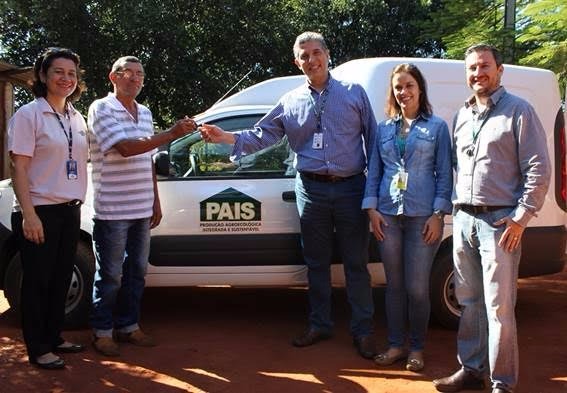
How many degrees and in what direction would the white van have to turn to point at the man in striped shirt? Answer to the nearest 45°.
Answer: approximately 45° to its left

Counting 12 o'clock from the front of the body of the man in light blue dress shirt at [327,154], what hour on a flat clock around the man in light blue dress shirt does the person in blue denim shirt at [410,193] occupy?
The person in blue denim shirt is roughly at 10 o'clock from the man in light blue dress shirt.

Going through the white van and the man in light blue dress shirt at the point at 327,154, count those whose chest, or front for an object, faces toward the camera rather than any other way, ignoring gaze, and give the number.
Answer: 1

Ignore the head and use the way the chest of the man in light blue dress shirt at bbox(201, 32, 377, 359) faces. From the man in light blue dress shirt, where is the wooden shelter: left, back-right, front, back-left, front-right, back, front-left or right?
back-right

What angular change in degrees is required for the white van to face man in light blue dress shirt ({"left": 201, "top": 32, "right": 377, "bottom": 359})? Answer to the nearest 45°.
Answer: approximately 135° to its left

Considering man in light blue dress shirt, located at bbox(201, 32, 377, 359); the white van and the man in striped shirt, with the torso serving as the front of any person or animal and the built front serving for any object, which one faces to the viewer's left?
the white van

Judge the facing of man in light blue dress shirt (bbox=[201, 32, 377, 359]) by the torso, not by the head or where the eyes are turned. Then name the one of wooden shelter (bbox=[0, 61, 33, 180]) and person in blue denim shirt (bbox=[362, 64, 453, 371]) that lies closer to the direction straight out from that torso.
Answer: the person in blue denim shirt

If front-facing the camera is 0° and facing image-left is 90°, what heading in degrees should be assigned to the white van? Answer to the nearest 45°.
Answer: approximately 90°

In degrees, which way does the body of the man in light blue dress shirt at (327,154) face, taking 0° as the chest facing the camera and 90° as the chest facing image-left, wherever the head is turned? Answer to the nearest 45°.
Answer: approximately 0°

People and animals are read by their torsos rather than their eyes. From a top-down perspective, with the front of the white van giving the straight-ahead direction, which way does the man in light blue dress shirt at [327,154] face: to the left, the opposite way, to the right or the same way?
to the left
